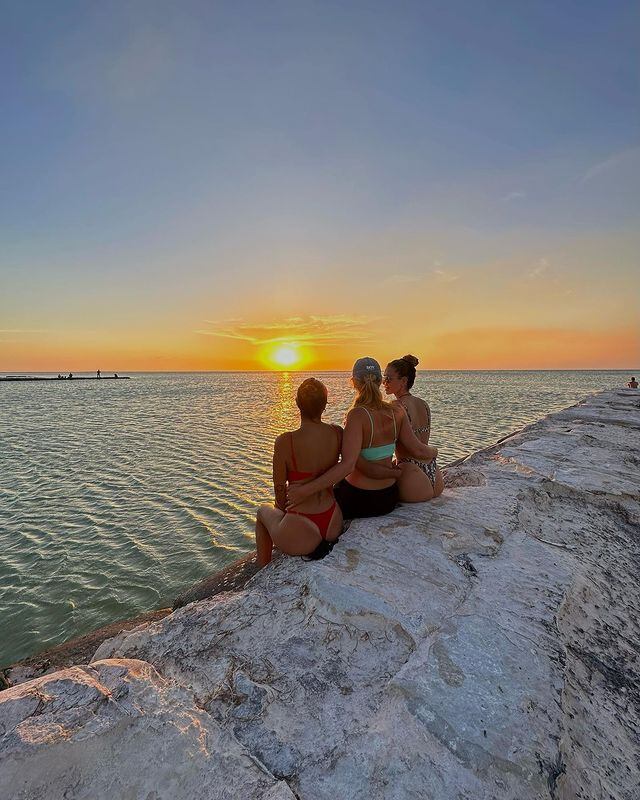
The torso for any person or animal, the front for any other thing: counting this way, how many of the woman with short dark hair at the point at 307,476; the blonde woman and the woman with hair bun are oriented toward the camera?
0

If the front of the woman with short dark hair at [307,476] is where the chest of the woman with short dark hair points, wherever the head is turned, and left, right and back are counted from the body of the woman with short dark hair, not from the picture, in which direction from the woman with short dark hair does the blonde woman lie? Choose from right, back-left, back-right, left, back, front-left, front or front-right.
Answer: right

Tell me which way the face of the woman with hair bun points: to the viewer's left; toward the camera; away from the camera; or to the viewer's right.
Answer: to the viewer's left

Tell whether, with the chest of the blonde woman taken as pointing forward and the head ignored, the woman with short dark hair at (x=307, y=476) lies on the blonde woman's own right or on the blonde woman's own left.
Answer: on the blonde woman's own left

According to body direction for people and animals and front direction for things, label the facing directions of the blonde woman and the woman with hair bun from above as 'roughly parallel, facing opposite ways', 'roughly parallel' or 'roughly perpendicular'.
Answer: roughly parallel

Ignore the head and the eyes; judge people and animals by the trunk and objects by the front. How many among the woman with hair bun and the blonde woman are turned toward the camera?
0

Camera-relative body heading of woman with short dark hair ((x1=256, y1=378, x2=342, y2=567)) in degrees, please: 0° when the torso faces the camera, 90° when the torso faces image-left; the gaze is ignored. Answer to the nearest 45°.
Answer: approximately 135°

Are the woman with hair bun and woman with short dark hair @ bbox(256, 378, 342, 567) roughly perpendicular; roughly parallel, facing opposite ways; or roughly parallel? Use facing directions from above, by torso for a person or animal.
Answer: roughly parallel

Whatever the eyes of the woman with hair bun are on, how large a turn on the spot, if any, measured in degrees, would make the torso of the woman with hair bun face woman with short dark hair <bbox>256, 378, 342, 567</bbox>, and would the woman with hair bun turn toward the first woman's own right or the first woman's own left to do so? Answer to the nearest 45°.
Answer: approximately 90° to the first woman's own left

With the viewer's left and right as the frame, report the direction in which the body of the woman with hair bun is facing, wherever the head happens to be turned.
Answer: facing away from the viewer and to the left of the viewer

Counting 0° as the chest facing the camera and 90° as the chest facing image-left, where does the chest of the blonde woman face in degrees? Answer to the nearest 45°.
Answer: approximately 135°

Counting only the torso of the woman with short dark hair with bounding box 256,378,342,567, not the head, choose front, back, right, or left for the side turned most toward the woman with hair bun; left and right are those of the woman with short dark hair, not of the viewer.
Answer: right

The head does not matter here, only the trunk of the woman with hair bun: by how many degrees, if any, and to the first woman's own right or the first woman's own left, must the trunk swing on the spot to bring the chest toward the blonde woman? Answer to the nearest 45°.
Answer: approximately 90° to the first woman's own left
